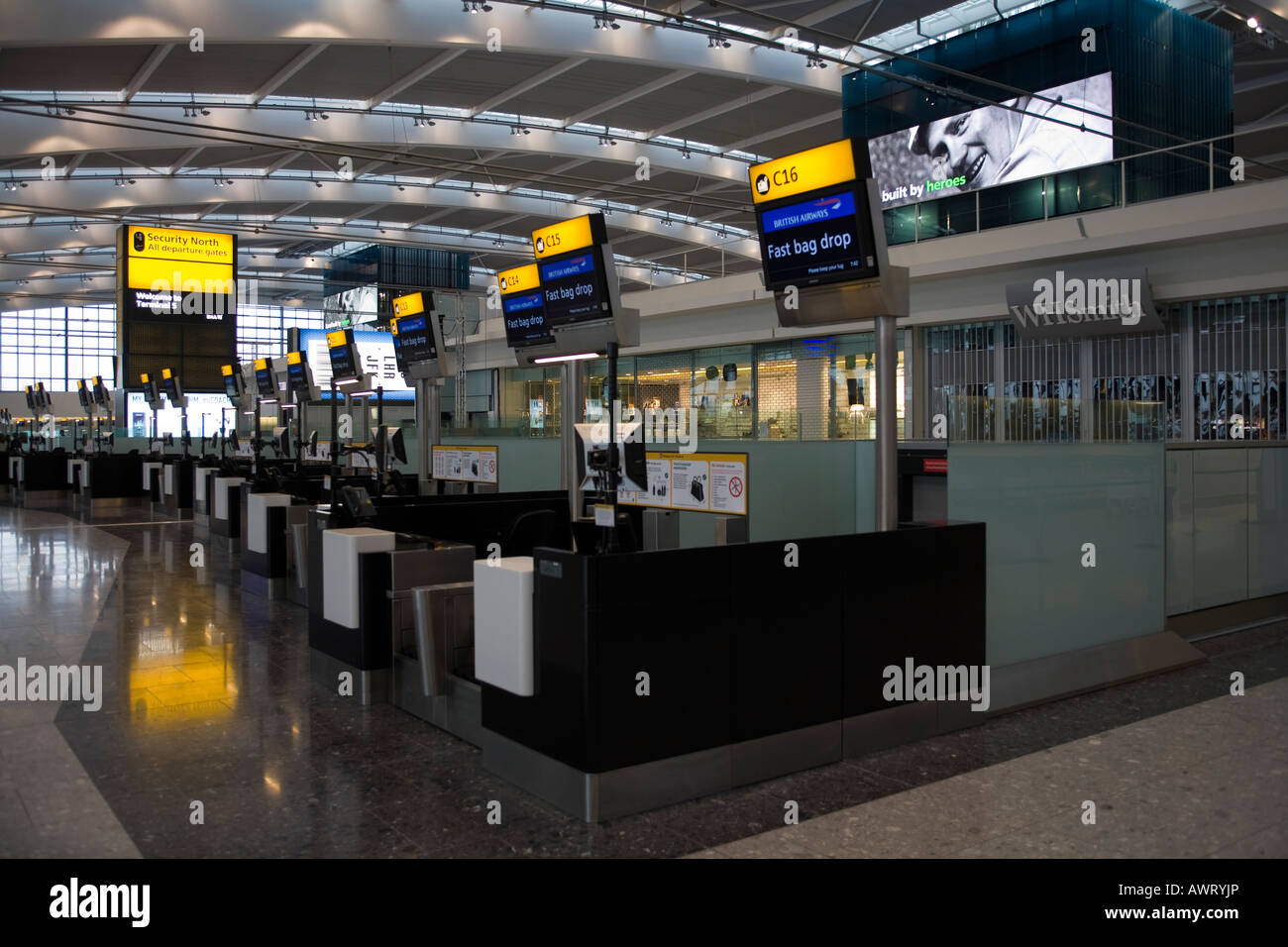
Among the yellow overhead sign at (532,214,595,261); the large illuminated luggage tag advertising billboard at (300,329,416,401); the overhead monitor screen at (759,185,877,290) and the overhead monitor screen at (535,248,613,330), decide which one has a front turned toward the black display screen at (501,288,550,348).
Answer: the large illuminated luggage tag advertising billboard at (300,329,416,401)

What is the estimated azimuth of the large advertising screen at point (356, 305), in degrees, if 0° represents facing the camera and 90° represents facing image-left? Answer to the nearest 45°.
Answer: approximately 45°

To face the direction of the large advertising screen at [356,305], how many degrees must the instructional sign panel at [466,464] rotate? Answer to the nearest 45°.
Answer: approximately 135° to its right

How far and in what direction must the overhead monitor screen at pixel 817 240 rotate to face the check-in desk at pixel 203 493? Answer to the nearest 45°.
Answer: approximately 90° to its right

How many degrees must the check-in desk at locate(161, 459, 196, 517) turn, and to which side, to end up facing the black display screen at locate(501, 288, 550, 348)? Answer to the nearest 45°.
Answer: approximately 45° to its left

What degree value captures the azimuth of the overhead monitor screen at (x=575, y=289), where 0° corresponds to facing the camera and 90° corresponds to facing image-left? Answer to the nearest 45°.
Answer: approximately 45°

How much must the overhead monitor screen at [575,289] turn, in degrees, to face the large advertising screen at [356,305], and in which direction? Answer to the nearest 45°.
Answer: approximately 135° to its right
